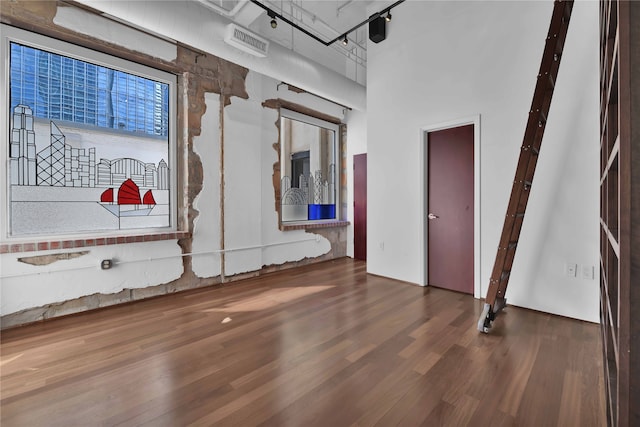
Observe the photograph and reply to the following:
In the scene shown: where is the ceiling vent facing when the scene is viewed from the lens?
facing the viewer and to the right of the viewer

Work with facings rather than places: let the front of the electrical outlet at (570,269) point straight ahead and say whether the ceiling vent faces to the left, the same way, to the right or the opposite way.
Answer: to the left

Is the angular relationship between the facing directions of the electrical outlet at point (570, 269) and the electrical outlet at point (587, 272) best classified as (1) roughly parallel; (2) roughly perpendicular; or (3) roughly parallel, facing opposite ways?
roughly parallel

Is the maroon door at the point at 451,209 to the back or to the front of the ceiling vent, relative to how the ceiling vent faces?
to the front

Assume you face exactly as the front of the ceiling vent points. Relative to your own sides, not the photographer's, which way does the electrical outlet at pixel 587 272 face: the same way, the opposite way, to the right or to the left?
to the right

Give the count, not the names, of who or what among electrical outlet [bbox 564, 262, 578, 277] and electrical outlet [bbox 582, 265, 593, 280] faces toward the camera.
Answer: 2

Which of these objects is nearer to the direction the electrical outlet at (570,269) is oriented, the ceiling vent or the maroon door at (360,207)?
the ceiling vent

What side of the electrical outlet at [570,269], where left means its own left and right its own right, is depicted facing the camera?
front

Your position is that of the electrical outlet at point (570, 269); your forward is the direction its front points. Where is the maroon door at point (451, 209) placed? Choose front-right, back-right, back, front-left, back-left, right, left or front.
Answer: right

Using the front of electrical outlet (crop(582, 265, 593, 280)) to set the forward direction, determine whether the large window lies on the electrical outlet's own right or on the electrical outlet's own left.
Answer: on the electrical outlet's own right

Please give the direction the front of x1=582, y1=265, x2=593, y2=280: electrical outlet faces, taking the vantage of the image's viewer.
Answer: facing the viewer

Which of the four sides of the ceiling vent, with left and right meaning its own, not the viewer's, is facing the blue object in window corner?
left

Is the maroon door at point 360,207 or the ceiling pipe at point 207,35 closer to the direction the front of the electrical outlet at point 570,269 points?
the ceiling pipe
